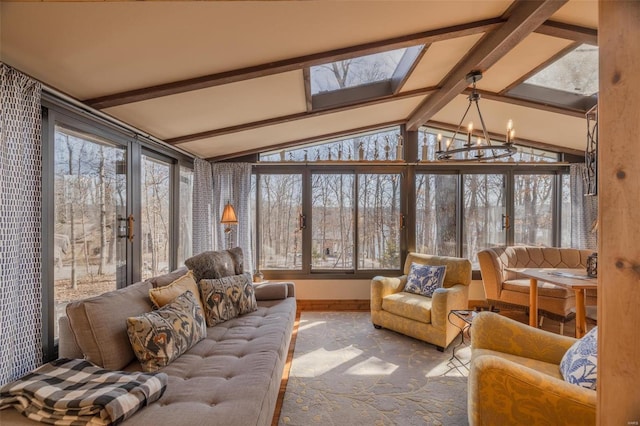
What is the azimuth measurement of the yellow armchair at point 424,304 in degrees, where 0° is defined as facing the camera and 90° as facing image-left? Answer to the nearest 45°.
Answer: approximately 45°

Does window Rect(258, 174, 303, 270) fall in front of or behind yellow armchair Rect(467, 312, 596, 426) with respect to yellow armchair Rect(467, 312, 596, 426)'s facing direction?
in front

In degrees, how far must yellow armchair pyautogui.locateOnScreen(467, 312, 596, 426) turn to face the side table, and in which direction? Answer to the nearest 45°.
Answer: approximately 90° to its right

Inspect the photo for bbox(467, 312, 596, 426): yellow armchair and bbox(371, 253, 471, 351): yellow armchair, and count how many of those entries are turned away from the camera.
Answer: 0

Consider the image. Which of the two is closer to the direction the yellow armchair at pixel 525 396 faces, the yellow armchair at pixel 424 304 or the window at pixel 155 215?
the window

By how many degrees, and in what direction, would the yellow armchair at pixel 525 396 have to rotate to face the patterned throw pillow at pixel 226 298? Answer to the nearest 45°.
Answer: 0° — it already faces it

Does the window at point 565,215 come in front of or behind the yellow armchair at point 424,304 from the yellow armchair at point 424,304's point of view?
behind

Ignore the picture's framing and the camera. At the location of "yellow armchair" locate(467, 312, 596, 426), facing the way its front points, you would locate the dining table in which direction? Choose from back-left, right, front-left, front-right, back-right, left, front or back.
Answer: right

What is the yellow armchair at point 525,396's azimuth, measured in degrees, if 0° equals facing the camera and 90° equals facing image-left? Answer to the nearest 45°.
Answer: approximately 90°
